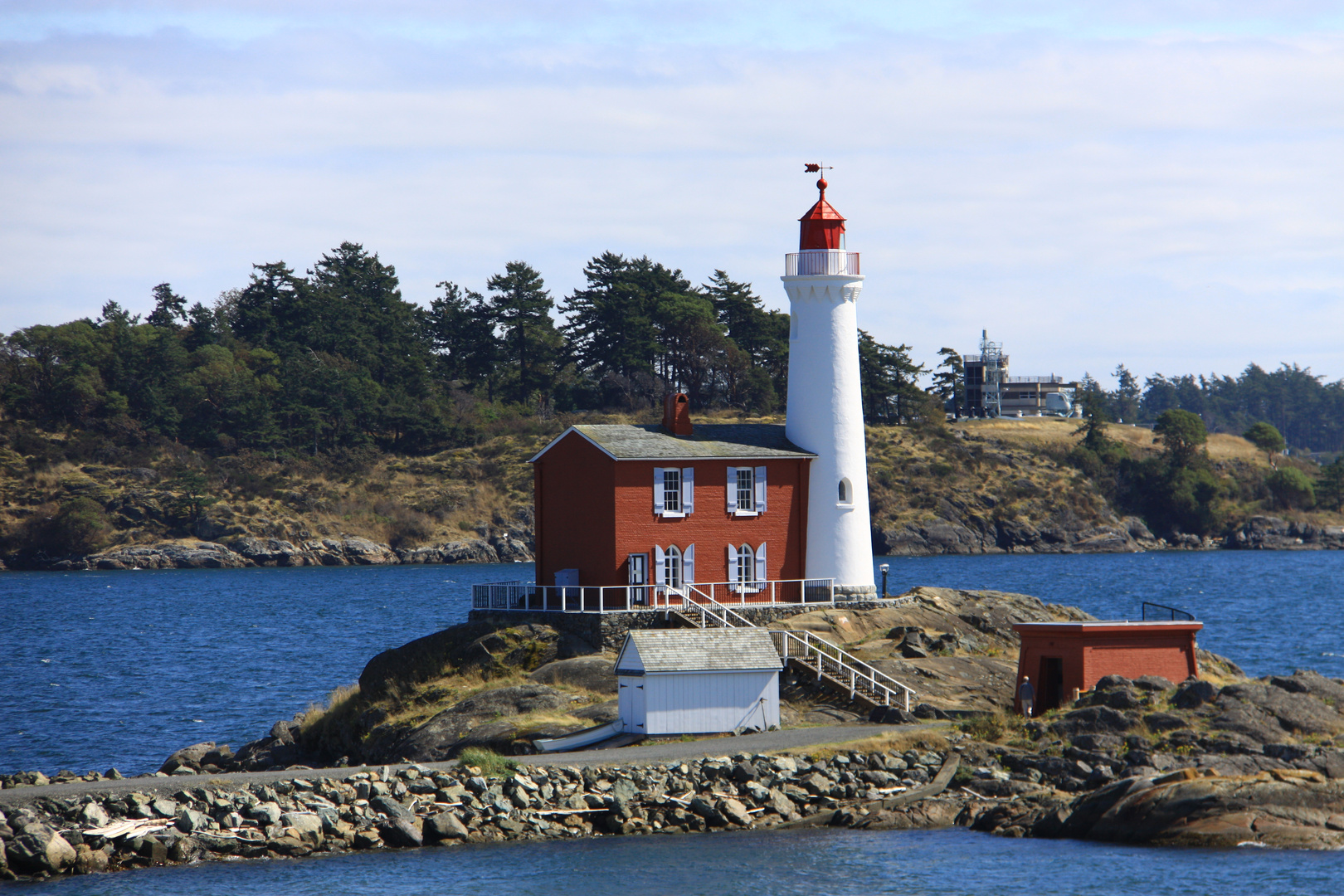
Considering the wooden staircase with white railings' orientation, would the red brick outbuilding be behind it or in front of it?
in front

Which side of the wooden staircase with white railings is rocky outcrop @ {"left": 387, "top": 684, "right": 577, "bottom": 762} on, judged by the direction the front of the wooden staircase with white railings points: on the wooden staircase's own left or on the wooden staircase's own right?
on the wooden staircase's own right

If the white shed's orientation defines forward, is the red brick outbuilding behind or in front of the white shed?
behind

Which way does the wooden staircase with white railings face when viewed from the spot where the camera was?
facing the viewer and to the right of the viewer

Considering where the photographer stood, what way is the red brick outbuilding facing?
facing the viewer and to the left of the viewer

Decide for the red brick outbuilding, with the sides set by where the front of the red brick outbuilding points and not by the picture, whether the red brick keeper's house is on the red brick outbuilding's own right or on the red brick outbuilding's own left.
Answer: on the red brick outbuilding's own right

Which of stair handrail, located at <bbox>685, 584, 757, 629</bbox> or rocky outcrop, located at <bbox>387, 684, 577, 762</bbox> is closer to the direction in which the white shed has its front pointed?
the rocky outcrop

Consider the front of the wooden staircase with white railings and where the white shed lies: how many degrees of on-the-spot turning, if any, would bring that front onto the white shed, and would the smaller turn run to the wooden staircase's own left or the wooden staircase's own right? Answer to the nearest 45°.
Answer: approximately 90° to the wooden staircase's own right
